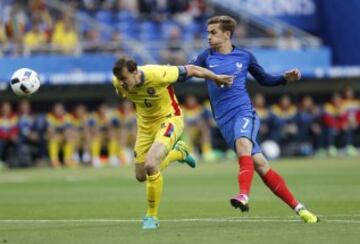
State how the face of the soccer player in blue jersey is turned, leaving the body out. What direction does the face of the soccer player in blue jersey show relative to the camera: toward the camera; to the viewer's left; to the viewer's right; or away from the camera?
to the viewer's left

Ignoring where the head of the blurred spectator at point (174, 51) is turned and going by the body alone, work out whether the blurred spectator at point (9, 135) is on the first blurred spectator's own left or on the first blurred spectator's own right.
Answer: on the first blurred spectator's own right

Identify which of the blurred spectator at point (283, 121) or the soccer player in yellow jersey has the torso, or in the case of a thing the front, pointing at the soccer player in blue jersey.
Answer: the blurred spectator

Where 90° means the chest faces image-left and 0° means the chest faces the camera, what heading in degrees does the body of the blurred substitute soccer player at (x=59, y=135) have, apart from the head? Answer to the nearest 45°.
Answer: approximately 0°

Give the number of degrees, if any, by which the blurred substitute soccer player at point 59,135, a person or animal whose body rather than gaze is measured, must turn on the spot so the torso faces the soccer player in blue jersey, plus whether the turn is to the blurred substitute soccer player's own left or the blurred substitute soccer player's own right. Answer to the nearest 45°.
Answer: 0° — they already face them
